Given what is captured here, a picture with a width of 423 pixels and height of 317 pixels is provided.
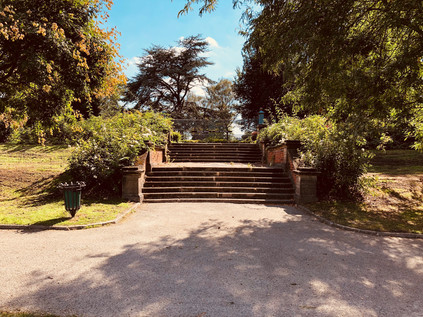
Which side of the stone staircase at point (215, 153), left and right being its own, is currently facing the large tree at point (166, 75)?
back

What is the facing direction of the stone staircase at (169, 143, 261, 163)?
toward the camera

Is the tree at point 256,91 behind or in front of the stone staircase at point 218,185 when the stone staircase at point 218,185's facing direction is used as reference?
behind

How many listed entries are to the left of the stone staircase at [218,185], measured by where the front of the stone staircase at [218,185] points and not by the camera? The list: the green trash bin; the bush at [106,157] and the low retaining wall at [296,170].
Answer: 1

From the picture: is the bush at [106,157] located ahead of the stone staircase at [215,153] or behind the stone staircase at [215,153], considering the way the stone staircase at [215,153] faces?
ahead

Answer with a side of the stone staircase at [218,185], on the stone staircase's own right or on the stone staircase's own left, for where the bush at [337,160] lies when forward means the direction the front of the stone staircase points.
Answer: on the stone staircase's own left

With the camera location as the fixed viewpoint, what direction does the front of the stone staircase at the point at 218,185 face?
facing the viewer

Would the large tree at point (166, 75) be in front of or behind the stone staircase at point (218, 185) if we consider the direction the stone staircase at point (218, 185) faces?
behind
